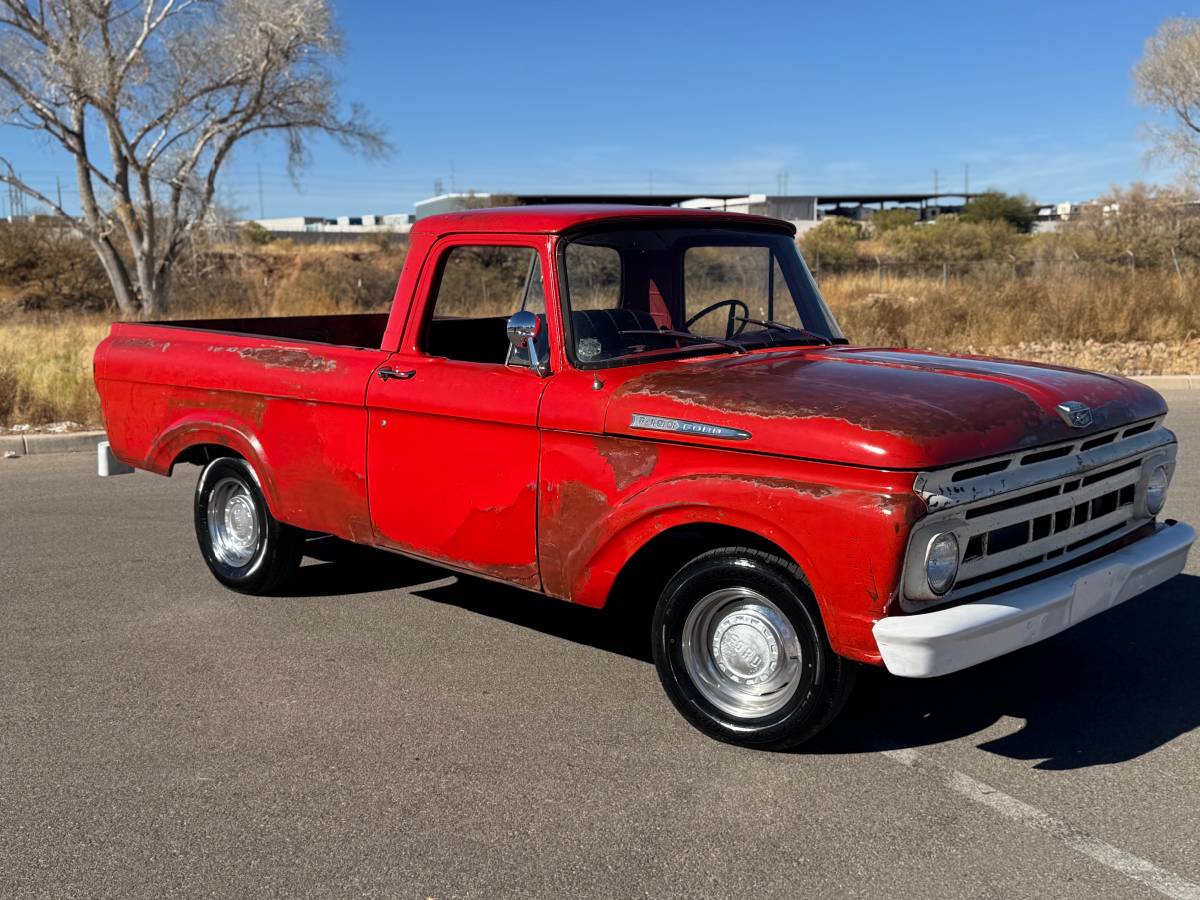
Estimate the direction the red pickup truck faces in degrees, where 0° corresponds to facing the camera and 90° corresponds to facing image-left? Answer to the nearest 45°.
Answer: approximately 315°
